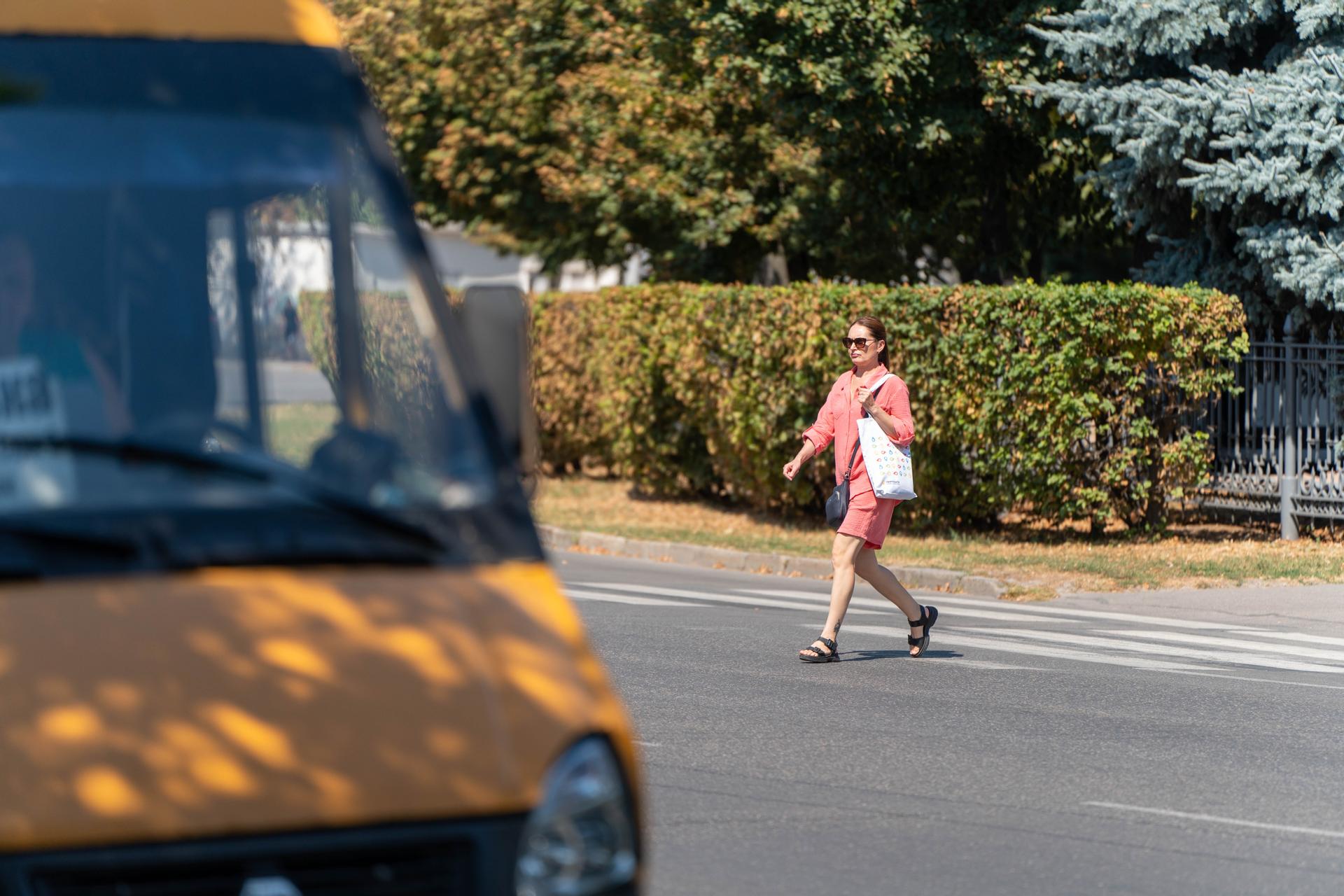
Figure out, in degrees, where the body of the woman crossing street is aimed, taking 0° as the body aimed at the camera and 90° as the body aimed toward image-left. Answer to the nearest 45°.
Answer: approximately 45°

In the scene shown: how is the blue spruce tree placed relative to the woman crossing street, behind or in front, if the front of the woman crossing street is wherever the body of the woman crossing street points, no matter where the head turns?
behind

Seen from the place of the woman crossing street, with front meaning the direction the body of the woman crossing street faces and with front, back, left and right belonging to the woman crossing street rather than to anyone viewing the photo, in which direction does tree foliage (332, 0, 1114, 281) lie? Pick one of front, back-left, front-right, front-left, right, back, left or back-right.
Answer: back-right

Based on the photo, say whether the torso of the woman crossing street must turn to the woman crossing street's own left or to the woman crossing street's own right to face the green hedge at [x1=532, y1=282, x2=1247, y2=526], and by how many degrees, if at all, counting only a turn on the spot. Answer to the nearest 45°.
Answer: approximately 135° to the woman crossing street's own right

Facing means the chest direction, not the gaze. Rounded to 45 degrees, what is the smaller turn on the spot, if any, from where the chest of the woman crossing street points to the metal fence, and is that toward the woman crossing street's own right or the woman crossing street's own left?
approximately 180°

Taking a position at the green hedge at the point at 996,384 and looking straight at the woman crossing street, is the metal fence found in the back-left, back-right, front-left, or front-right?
back-left
